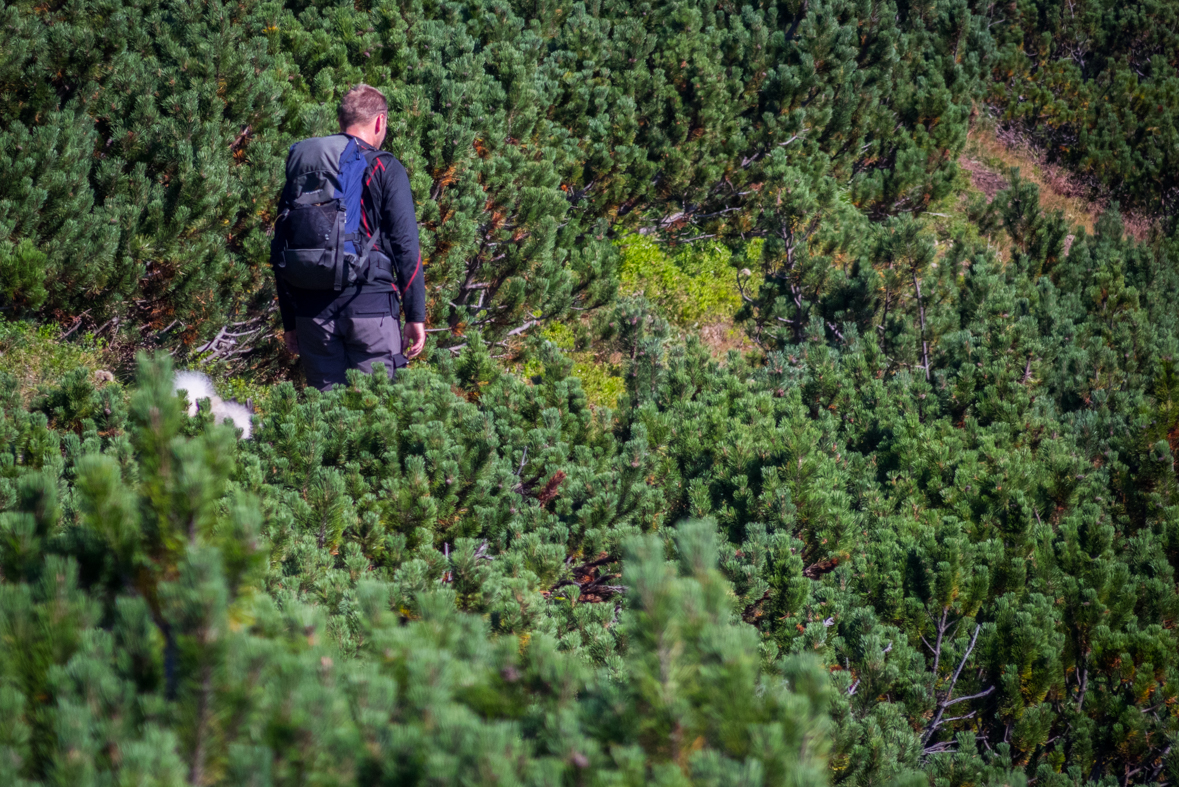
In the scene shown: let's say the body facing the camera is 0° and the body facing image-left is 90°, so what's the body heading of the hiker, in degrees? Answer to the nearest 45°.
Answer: approximately 225°
